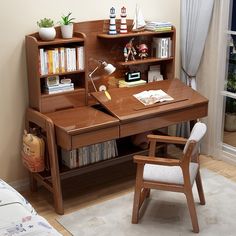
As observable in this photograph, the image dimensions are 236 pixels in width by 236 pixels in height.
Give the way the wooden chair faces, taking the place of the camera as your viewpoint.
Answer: facing to the left of the viewer

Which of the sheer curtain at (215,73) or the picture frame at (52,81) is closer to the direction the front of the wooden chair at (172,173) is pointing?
the picture frame

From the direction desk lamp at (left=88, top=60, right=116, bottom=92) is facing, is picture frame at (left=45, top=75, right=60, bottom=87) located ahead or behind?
behind

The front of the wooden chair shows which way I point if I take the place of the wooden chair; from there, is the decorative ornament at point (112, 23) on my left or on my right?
on my right

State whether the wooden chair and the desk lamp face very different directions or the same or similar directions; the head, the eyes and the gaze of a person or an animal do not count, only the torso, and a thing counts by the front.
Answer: very different directions

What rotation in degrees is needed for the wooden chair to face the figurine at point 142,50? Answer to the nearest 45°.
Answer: approximately 90° to its right

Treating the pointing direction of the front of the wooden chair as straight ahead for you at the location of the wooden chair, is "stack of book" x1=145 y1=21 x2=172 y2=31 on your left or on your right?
on your right

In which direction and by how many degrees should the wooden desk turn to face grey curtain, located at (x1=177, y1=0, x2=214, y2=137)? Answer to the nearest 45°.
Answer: approximately 90° to its left

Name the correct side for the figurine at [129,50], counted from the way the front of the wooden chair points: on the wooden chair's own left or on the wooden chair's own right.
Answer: on the wooden chair's own right

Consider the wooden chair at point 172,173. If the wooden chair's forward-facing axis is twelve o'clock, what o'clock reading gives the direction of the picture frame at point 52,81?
The picture frame is roughly at 1 o'clock from the wooden chair.
